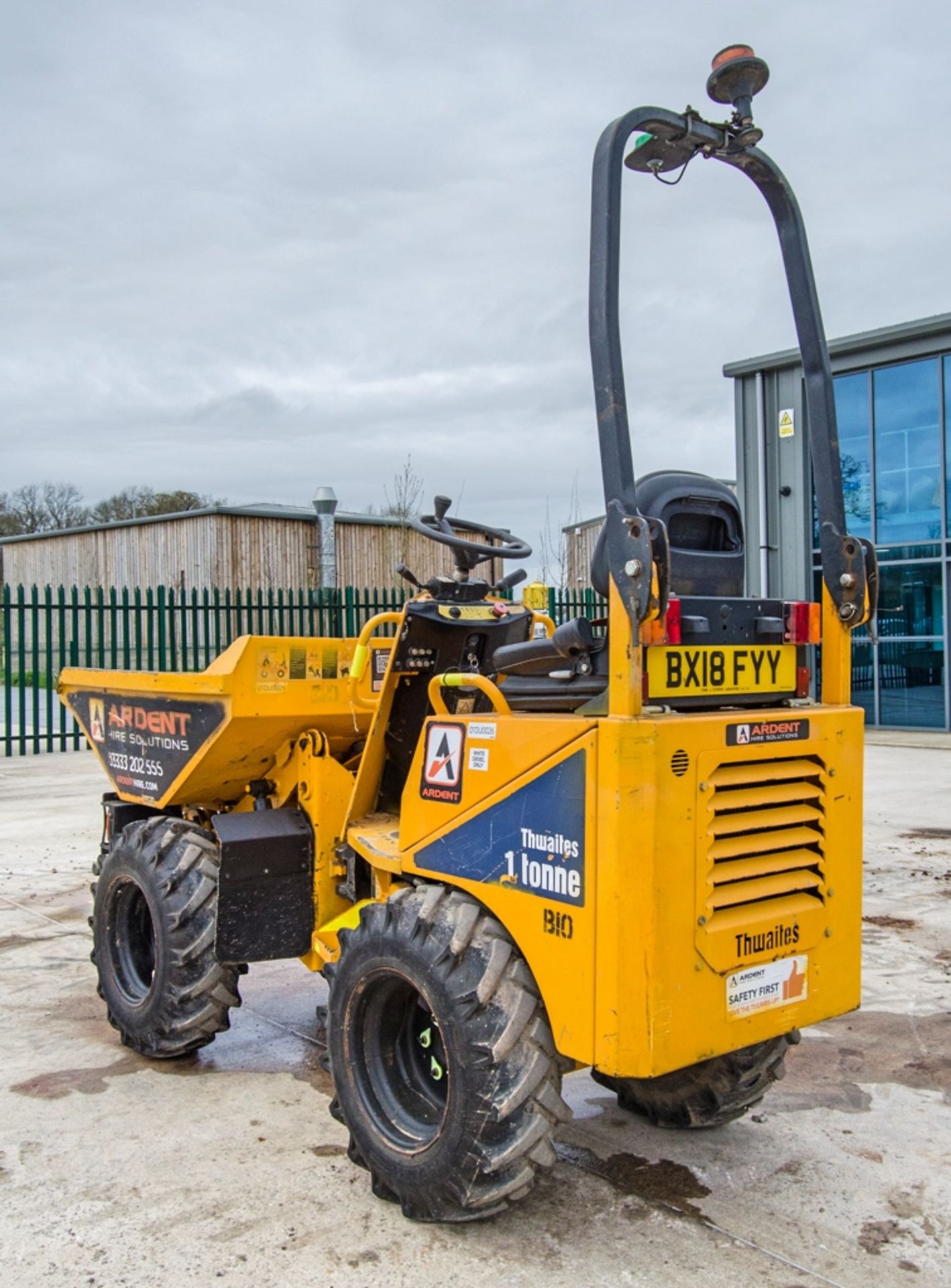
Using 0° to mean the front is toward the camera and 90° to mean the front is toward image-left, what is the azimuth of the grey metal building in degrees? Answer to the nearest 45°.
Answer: approximately 45°

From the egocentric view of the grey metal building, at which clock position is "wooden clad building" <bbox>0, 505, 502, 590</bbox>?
The wooden clad building is roughly at 2 o'clock from the grey metal building.

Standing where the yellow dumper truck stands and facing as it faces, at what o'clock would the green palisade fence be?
The green palisade fence is roughly at 1 o'clock from the yellow dumper truck.

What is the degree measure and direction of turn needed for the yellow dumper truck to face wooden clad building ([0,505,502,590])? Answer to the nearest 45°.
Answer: approximately 45° to its right

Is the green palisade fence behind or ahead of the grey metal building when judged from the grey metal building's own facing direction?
ahead

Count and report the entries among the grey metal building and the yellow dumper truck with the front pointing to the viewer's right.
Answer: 0

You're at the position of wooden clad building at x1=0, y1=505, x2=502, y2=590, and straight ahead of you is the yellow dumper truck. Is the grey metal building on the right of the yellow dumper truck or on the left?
left

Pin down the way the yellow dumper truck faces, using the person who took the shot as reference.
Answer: facing away from the viewer and to the left of the viewer

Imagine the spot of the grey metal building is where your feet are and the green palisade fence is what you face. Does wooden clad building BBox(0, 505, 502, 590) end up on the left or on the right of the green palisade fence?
right

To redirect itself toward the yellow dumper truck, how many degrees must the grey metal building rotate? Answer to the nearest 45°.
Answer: approximately 45° to its left

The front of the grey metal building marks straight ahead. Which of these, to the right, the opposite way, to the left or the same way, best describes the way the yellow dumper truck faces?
to the right

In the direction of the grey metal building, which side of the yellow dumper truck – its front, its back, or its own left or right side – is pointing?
right
